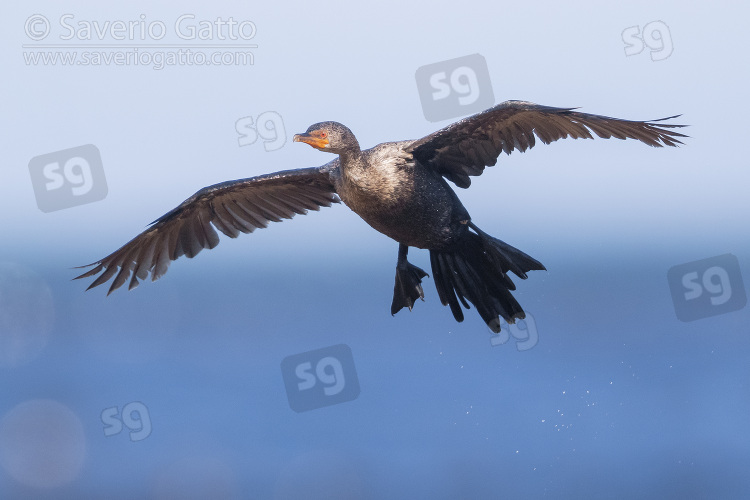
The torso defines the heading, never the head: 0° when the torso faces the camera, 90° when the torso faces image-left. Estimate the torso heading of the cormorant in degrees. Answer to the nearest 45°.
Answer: approximately 45°
